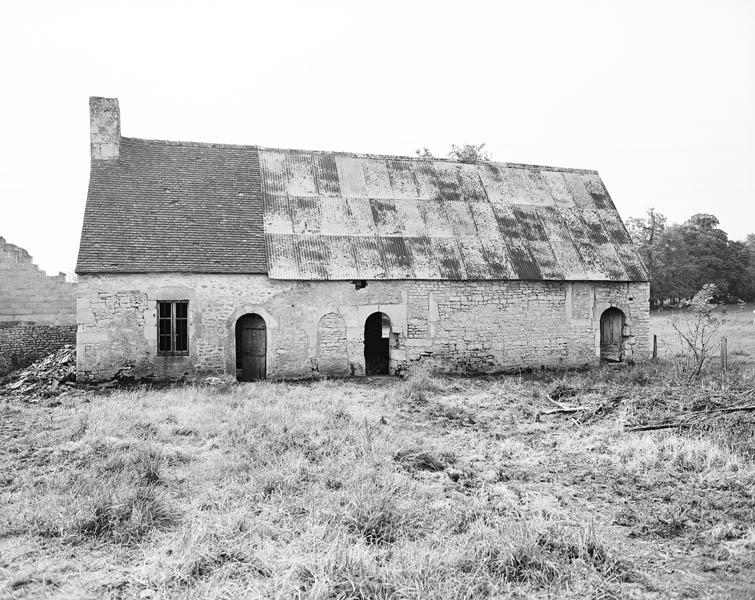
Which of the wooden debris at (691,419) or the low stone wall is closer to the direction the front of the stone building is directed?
the wooden debris

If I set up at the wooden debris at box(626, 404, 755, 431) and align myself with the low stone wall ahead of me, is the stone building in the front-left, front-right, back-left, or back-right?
front-right

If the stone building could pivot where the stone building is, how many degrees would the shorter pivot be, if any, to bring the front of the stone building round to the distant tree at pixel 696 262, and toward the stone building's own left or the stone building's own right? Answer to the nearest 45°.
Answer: approximately 135° to the stone building's own left

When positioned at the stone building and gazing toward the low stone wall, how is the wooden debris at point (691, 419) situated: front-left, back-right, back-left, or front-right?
back-left

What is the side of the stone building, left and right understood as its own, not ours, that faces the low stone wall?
right

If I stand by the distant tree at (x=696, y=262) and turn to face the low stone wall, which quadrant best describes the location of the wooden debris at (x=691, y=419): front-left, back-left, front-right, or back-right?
front-left

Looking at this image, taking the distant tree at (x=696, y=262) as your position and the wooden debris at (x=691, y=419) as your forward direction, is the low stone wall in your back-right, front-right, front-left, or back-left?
front-right

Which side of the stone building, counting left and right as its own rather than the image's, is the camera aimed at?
front

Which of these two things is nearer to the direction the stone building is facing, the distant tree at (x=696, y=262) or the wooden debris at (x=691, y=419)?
the wooden debris

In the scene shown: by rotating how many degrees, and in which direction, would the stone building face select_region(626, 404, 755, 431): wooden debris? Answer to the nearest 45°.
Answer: approximately 45° to its left
